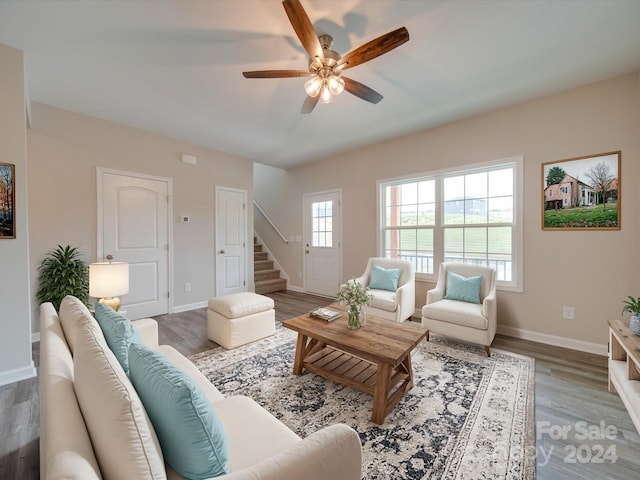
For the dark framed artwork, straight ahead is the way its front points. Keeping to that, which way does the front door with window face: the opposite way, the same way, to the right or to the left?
to the right

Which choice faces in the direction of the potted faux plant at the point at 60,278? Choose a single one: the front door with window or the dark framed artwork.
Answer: the front door with window

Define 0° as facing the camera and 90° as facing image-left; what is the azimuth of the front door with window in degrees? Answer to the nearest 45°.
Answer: approximately 45°

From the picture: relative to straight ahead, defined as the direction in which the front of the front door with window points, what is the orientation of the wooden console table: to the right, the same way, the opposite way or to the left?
to the right

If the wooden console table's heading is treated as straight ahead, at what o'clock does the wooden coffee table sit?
The wooden coffee table is roughly at 11 o'clock from the wooden console table.

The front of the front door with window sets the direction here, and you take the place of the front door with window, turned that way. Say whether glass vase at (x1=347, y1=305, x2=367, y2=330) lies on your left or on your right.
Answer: on your left

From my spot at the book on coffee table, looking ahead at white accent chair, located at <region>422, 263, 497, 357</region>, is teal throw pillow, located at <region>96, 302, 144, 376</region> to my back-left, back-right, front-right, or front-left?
back-right

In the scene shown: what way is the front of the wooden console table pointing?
to the viewer's left

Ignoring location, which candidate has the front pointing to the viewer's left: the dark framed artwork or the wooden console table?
the wooden console table

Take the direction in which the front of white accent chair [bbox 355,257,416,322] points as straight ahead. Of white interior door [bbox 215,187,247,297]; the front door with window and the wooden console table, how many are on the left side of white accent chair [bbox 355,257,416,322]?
1

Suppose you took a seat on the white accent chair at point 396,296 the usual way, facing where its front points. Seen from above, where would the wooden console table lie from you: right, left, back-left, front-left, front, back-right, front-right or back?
left

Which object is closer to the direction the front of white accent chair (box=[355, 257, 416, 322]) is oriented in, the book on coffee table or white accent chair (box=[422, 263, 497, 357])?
the book on coffee table

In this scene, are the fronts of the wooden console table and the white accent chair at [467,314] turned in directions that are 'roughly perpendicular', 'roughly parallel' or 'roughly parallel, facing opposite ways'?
roughly perpendicular
